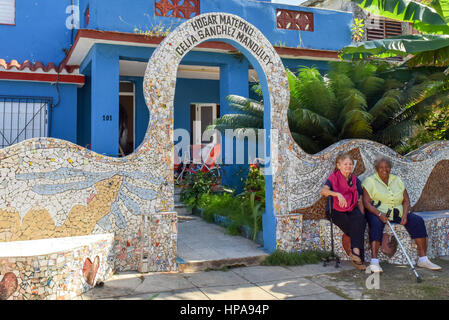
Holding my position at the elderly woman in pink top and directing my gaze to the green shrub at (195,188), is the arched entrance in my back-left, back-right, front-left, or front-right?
front-left

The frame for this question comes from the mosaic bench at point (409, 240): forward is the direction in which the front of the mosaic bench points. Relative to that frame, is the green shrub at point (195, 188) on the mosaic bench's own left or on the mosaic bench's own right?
on the mosaic bench's own right

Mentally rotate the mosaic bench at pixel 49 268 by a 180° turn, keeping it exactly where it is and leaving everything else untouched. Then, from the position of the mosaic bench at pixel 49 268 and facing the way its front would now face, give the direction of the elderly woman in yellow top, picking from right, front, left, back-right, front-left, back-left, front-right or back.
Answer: back-right

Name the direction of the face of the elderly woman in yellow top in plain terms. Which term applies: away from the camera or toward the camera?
toward the camera

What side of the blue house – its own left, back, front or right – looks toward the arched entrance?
front

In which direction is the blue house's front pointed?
toward the camera

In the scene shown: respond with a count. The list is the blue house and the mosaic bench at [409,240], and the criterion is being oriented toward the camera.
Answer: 2

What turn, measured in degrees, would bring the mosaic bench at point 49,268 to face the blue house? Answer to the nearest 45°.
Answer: approximately 135° to its left

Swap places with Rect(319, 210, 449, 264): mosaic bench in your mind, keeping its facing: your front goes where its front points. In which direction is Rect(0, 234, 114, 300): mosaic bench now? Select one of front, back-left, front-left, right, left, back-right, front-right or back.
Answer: front-right

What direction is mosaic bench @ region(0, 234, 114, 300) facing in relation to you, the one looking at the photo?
facing the viewer and to the right of the viewer

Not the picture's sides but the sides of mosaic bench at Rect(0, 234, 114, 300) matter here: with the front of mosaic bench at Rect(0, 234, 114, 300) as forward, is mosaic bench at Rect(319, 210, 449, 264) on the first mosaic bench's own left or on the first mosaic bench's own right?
on the first mosaic bench's own left
